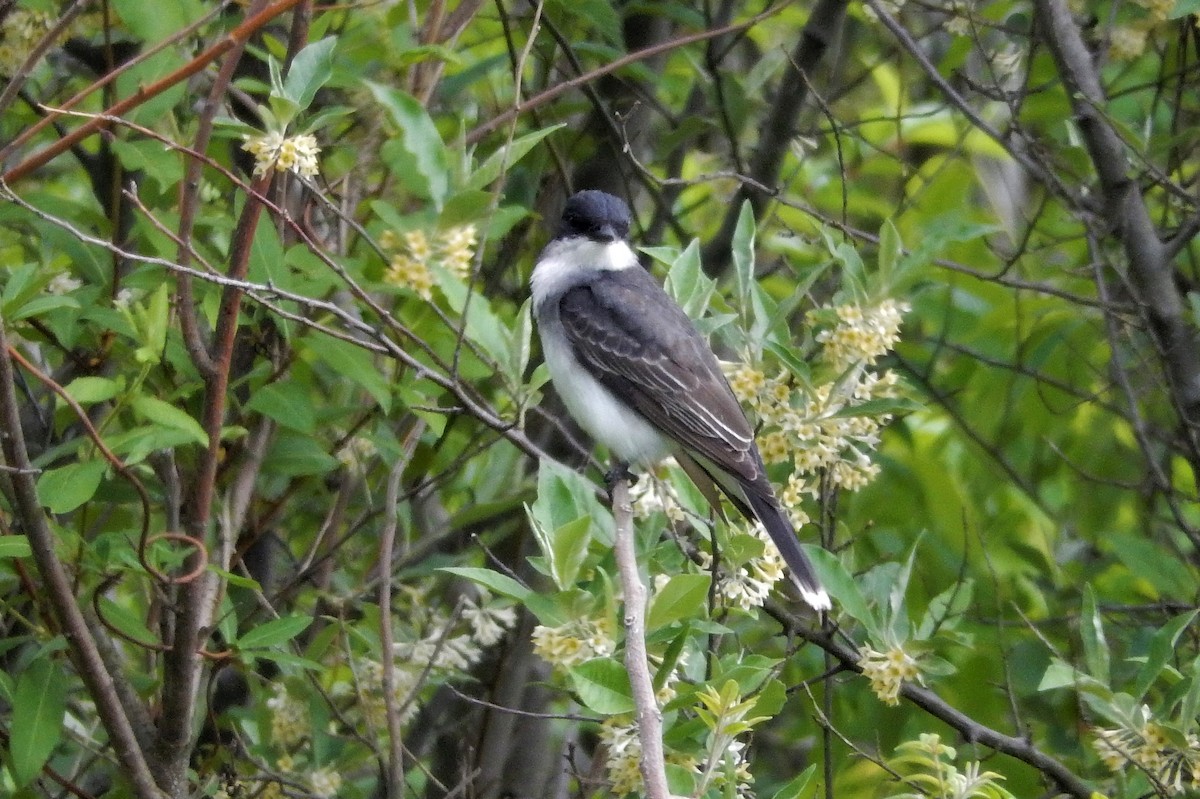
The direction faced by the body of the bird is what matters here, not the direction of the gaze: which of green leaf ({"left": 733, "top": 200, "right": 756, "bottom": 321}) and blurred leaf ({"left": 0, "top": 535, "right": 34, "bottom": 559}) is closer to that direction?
the blurred leaf

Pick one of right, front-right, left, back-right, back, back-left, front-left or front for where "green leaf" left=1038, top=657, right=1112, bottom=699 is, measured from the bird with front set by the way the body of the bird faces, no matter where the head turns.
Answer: back-left

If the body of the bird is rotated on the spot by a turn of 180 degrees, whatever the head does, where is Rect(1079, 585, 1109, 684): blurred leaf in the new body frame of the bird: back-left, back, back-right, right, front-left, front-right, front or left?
front-left

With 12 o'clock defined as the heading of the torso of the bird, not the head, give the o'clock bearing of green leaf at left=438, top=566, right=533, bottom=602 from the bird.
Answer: The green leaf is roughly at 12 o'clock from the bird.

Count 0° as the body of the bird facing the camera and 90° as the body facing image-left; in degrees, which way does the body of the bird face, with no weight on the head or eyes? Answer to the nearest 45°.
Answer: approximately 90°

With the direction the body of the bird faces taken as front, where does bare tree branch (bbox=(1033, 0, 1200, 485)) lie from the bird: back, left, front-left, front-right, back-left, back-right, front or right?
back
